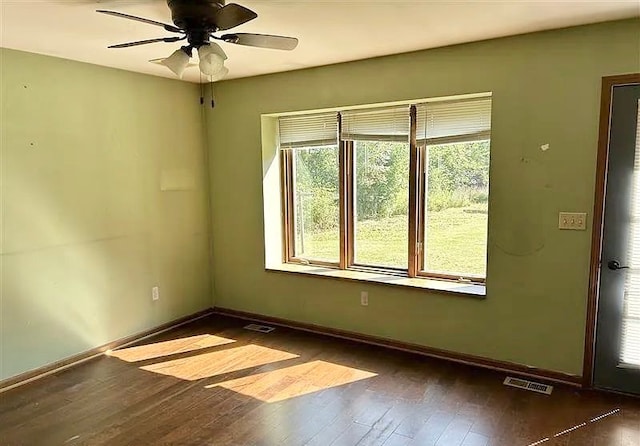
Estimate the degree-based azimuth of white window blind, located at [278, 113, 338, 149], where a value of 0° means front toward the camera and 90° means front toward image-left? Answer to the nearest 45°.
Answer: approximately 0°

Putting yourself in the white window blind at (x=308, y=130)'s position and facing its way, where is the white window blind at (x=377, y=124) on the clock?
the white window blind at (x=377, y=124) is roughly at 10 o'clock from the white window blind at (x=308, y=130).

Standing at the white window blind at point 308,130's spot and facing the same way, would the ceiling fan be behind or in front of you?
in front

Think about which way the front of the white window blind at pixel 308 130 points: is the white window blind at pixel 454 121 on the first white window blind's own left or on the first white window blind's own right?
on the first white window blind's own left
